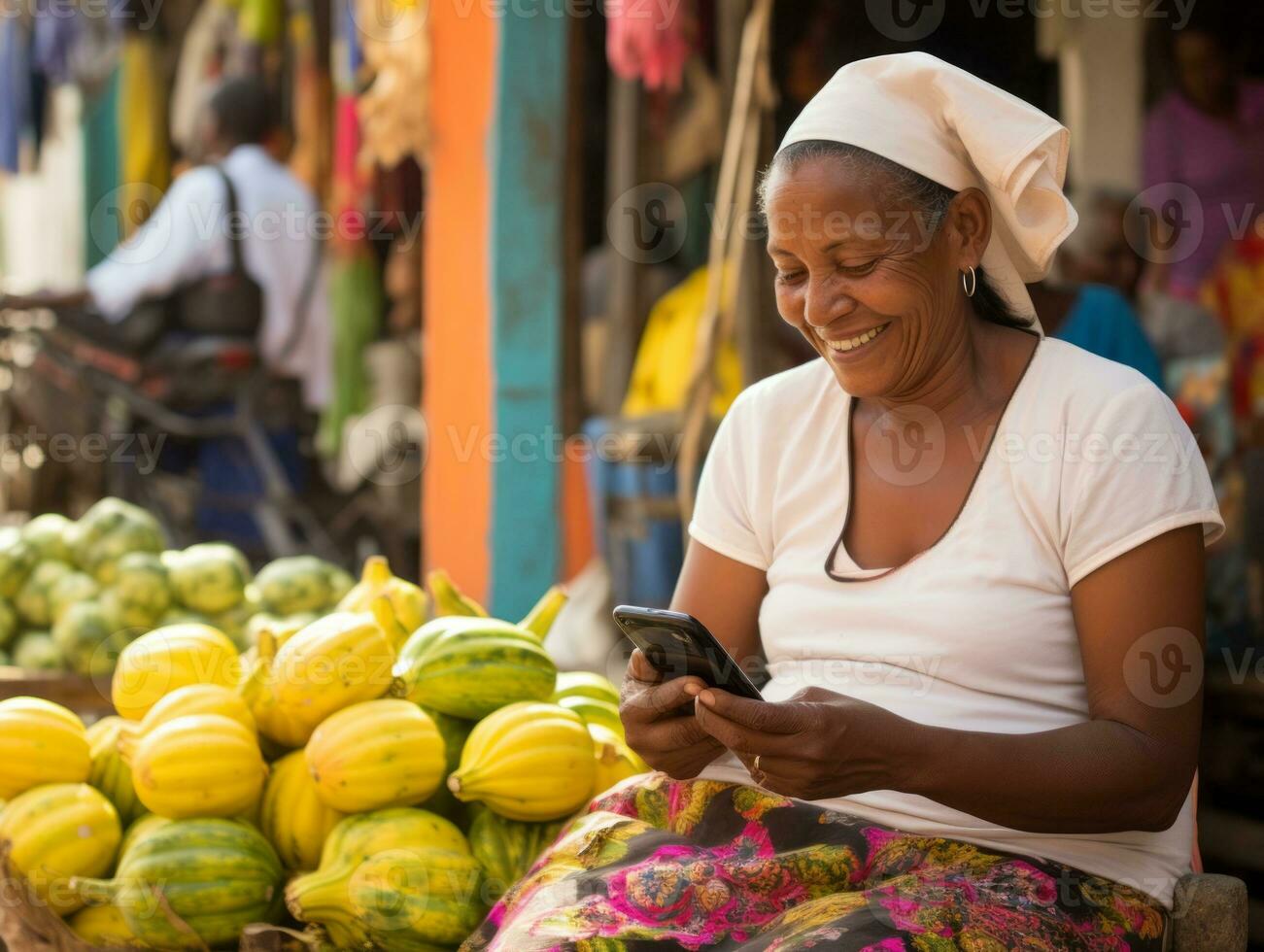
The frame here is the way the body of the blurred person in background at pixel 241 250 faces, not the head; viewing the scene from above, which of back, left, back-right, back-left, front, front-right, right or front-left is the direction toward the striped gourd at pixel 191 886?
back-left

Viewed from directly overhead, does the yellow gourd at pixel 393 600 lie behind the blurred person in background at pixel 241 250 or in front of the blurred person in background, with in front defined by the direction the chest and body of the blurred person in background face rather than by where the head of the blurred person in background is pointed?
behind

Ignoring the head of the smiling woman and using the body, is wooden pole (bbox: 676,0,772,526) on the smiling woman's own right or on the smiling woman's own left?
on the smiling woman's own right

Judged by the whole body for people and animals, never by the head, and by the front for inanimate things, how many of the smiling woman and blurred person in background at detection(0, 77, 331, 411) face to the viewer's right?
0

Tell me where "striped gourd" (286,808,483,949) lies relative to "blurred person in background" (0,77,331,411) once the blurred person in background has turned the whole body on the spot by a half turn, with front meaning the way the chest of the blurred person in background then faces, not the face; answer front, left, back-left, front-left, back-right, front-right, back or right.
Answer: front-right

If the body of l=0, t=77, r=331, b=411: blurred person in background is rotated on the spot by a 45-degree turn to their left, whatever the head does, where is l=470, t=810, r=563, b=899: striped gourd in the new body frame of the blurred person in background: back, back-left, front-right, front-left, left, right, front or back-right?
left

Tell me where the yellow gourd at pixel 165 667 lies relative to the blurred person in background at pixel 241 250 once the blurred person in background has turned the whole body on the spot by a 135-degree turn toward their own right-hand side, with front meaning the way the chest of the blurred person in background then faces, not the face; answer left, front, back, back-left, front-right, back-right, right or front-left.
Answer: right

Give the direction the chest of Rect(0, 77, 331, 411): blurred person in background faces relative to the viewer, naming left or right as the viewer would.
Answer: facing away from the viewer and to the left of the viewer

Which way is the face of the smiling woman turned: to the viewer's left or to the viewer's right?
to the viewer's left

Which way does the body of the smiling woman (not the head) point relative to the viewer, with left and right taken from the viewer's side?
facing the viewer and to the left of the viewer
